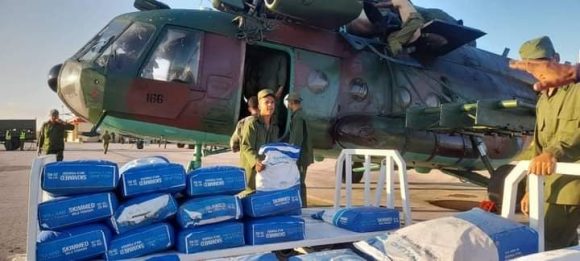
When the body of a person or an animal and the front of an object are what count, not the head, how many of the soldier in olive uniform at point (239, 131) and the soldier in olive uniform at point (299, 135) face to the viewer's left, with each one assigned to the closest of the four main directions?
1

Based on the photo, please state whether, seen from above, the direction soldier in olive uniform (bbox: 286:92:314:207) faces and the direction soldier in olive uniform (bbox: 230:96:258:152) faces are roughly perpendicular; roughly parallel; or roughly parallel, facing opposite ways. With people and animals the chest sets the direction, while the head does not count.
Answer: roughly perpendicular

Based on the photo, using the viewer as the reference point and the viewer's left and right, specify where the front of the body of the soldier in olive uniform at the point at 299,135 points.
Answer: facing to the left of the viewer

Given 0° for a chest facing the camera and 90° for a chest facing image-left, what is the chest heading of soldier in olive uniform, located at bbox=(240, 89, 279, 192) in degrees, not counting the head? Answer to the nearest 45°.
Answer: approximately 315°

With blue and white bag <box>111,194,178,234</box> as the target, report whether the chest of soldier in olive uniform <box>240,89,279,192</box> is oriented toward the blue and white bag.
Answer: no

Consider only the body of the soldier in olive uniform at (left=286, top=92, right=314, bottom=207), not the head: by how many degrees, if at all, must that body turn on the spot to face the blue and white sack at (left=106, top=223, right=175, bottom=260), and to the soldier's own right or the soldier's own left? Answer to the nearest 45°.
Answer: approximately 90° to the soldier's own left

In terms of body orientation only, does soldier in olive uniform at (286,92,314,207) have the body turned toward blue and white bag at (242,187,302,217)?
no

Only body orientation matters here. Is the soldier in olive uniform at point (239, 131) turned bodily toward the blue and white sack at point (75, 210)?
no

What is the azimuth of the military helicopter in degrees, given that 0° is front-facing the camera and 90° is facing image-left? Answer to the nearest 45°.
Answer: approximately 45°

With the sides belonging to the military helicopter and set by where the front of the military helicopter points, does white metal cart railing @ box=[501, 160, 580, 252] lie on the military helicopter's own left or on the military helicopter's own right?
on the military helicopter's own left

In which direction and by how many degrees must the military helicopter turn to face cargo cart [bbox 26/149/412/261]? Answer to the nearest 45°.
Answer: approximately 45° to its left

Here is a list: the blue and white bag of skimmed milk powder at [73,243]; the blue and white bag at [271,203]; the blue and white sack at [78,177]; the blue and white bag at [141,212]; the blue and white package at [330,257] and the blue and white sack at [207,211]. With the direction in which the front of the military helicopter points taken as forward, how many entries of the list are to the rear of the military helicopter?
0
